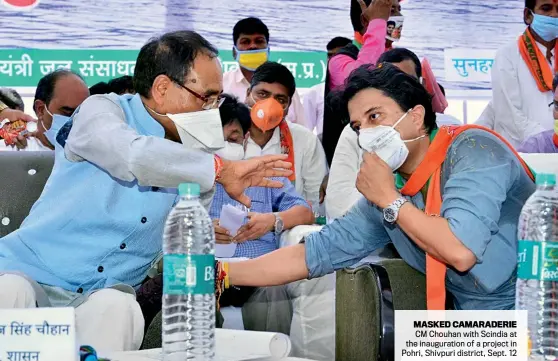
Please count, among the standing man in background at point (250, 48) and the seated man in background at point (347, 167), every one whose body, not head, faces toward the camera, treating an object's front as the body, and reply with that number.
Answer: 2

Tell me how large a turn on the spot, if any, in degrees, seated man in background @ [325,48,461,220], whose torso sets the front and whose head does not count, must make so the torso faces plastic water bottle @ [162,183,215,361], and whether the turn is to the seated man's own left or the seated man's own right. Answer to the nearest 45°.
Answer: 0° — they already face it

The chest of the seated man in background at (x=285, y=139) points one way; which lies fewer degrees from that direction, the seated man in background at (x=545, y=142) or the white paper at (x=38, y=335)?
the white paper

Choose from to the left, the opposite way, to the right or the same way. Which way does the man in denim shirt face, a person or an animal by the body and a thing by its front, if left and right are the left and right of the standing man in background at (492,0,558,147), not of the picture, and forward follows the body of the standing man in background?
to the right
